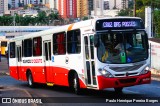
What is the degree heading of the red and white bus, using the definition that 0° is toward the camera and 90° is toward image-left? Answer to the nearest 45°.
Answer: approximately 315°
